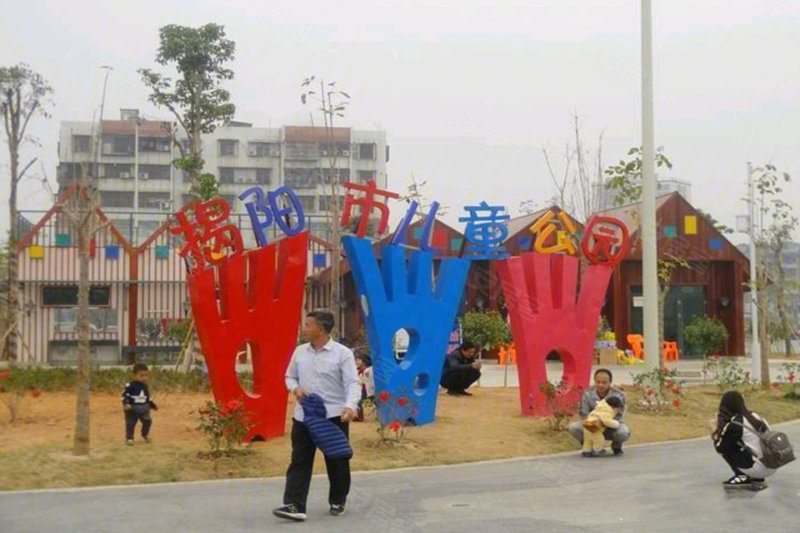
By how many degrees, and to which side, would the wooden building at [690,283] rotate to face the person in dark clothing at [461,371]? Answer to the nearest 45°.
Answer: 0° — it already faces them

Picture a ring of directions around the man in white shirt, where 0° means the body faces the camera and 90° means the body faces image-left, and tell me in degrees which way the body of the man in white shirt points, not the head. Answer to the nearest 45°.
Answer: approximately 45°

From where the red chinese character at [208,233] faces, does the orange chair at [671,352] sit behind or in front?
behind

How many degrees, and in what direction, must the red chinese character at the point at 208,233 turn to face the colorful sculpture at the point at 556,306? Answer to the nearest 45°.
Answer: approximately 90° to its left

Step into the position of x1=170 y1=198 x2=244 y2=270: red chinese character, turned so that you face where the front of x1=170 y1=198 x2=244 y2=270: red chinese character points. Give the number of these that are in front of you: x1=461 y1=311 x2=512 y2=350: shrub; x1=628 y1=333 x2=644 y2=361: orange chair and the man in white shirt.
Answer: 1

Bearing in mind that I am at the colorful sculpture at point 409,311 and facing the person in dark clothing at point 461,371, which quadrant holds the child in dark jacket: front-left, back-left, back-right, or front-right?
back-left

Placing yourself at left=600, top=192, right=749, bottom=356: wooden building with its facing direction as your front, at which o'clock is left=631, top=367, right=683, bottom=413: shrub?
The shrub is roughly at 12 o'clock from the wooden building.

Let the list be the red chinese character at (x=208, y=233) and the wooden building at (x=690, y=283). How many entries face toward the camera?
2

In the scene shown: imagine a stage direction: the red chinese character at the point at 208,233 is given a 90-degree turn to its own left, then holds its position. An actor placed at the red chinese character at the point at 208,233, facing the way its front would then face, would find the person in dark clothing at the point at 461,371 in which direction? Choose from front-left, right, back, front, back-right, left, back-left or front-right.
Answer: front-left

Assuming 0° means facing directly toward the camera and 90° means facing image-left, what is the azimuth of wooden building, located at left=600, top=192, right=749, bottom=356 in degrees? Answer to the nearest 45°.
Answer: approximately 0°

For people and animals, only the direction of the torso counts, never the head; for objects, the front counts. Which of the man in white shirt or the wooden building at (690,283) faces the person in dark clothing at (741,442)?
the wooden building
